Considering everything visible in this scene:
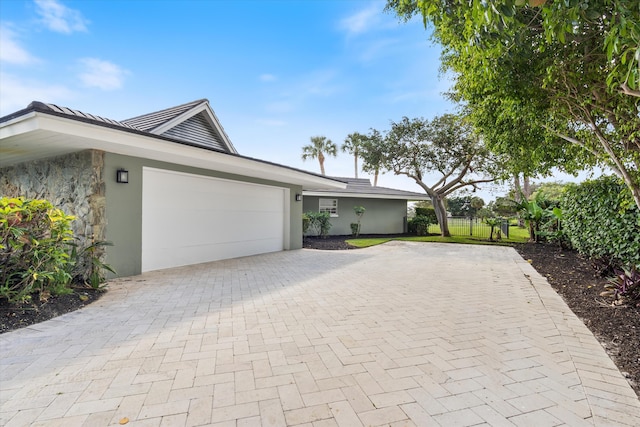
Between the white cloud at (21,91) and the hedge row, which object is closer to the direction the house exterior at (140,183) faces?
the hedge row

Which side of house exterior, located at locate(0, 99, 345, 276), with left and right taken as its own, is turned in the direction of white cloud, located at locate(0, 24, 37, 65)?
back

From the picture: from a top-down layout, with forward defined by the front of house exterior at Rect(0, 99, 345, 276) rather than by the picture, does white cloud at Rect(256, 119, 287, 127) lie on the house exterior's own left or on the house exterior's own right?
on the house exterior's own left

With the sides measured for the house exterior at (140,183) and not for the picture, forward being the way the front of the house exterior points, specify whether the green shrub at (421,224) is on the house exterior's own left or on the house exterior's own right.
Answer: on the house exterior's own left

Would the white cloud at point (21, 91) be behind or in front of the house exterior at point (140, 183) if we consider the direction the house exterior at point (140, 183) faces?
behind

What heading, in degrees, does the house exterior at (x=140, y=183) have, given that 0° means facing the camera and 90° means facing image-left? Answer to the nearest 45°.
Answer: approximately 315°

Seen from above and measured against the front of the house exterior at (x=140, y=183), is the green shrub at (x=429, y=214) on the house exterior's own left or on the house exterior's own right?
on the house exterior's own left

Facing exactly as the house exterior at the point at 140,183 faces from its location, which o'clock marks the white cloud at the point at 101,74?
The white cloud is roughly at 7 o'clock from the house exterior.

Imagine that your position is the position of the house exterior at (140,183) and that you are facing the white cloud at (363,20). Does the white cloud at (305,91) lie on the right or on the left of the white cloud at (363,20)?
left

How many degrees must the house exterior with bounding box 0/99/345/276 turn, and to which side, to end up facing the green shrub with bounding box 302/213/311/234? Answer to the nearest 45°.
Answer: approximately 90° to its left
